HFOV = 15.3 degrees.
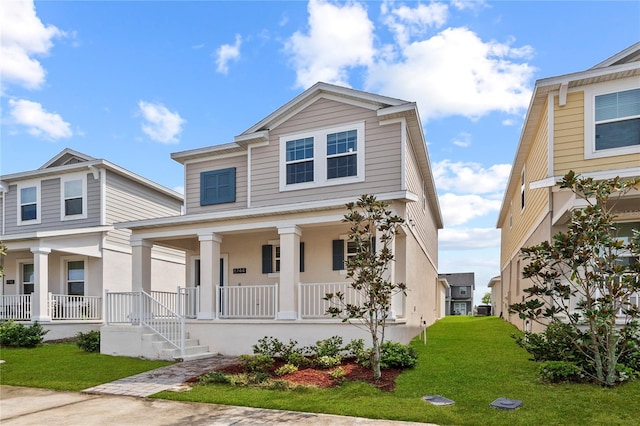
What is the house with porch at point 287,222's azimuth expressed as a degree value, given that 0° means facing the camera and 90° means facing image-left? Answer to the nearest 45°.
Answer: approximately 45°

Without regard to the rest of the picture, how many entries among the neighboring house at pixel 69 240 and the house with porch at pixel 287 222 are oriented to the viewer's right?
0

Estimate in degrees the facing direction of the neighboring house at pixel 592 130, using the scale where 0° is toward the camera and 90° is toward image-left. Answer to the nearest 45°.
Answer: approximately 0°

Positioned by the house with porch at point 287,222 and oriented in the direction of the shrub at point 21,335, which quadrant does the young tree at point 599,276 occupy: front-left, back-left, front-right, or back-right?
back-left

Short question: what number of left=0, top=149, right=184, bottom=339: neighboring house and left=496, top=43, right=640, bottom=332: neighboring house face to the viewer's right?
0

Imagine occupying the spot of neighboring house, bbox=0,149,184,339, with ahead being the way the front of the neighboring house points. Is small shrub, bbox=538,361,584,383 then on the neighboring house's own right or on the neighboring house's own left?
on the neighboring house's own left

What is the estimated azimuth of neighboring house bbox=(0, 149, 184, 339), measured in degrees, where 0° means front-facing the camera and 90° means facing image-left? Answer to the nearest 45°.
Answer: approximately 45°

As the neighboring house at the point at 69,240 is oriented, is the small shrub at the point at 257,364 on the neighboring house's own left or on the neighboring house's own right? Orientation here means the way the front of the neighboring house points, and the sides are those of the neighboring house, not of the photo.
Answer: on the neighboring house's own left

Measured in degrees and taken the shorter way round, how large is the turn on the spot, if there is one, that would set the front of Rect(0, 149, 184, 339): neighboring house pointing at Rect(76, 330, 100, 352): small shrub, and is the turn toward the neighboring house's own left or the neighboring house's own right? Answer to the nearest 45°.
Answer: approximately 45° to the neighboring house's own left

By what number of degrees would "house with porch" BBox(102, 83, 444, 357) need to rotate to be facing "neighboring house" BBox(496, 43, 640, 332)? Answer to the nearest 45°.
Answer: approximately 90° to its left
